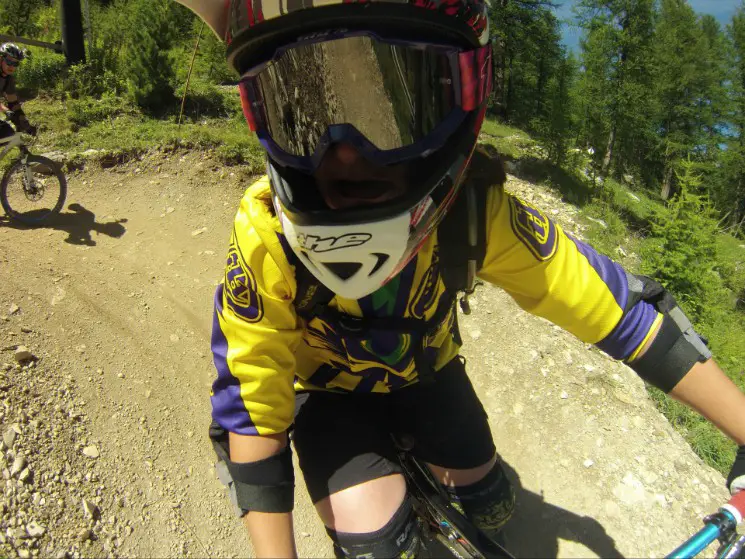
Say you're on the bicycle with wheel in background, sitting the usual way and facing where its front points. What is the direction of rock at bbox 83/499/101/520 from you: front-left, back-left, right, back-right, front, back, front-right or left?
right

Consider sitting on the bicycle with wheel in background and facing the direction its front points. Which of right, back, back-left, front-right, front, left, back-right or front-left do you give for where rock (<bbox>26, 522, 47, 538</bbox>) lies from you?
right

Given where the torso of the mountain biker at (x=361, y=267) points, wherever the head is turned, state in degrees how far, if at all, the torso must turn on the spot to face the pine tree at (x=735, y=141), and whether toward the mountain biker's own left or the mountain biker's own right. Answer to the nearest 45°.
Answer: approximately 135° to the mountain biker's own left

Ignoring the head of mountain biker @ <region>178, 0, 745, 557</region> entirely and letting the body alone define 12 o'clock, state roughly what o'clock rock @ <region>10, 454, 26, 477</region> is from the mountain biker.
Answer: The rock is roughly at 3 o'clock from the mountain biker.

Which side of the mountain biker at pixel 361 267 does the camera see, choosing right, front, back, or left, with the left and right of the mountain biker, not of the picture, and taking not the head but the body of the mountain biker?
front

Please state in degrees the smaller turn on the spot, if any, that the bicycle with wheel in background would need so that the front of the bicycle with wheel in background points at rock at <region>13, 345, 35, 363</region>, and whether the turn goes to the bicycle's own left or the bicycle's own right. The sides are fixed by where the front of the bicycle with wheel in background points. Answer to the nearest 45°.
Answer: approximately 90° to the bicycle's own right

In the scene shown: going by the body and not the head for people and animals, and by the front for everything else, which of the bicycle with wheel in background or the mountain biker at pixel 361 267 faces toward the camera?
the mountain biker

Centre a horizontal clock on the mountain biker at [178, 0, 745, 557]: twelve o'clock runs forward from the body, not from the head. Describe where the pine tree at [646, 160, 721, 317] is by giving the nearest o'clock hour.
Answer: The pine tree is roughly at 7 o'clock from the mountain biker.

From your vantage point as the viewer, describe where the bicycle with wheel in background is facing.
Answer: facing to the right of the viewer
